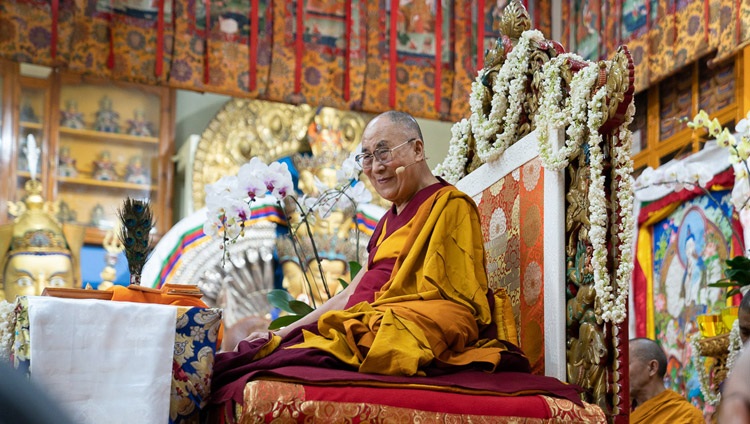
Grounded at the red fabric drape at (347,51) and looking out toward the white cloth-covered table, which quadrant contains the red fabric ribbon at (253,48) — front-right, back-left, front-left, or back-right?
front-right

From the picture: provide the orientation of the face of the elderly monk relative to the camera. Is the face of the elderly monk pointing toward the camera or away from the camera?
toward the camera

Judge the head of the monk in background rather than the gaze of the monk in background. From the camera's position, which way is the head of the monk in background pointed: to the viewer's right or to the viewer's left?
to the viewer's left

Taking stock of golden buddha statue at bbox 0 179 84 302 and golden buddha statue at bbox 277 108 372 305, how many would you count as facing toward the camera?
2

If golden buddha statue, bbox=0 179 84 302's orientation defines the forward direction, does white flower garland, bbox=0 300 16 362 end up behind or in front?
in front

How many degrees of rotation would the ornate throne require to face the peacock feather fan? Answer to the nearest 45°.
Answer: approximately 45° to its right

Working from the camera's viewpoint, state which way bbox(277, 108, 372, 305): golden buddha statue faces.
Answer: facing the viewer

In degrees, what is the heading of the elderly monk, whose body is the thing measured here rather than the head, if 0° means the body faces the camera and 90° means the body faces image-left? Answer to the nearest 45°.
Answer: approximately 45°

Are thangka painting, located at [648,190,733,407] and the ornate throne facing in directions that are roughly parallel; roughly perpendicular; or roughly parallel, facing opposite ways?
roughly parallel

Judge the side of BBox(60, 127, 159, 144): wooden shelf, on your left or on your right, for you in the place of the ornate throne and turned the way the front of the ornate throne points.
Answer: on your right

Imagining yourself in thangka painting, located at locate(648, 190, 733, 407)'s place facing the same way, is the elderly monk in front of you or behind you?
in front

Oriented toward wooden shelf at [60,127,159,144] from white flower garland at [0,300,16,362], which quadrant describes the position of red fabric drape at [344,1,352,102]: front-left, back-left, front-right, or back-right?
front-right

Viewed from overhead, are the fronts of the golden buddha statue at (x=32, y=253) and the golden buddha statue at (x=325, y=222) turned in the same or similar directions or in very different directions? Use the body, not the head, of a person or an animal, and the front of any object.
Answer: same or similar directions

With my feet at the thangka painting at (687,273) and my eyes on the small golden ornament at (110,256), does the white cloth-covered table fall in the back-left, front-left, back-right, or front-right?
front-left

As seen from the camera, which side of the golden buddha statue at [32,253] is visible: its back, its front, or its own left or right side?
front
